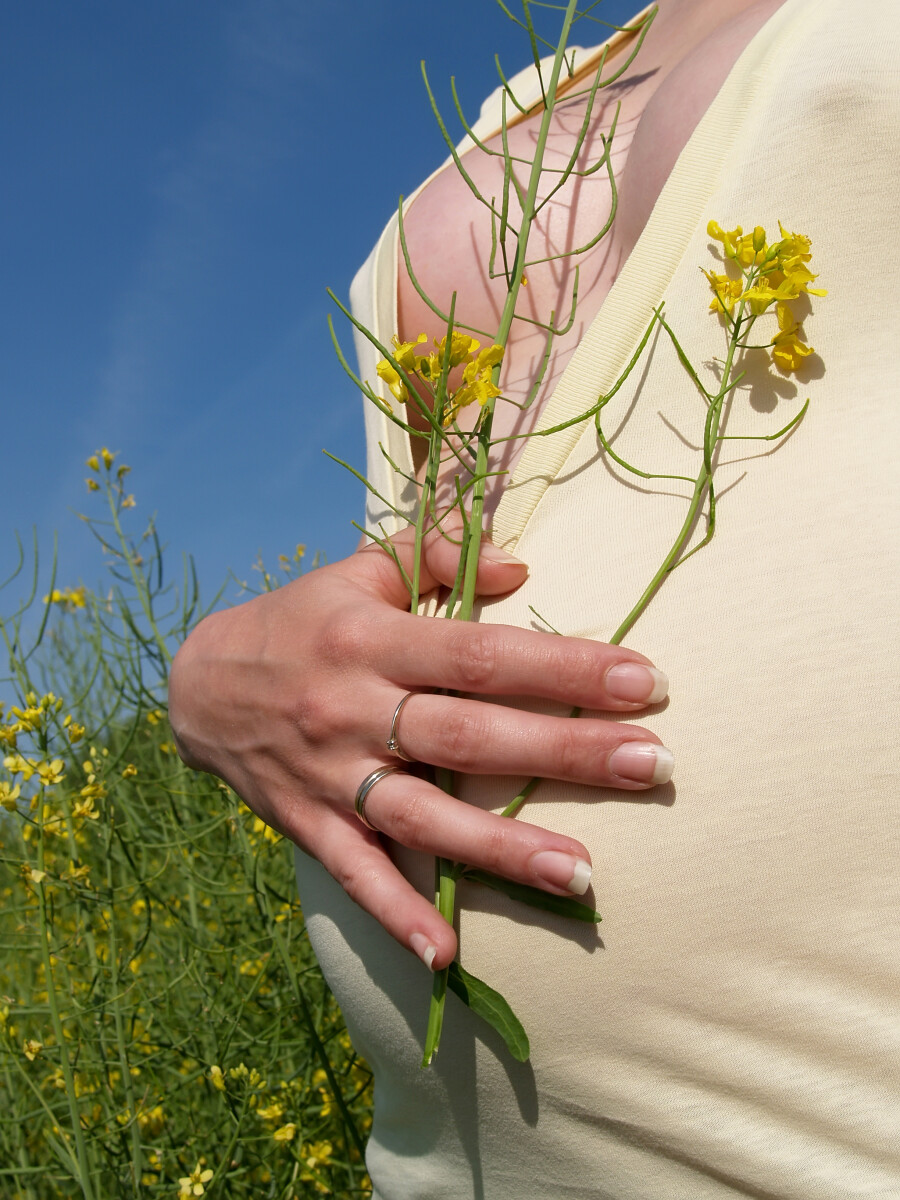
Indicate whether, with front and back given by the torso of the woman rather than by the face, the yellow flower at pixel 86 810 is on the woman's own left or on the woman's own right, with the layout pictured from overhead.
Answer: on the woman's own right

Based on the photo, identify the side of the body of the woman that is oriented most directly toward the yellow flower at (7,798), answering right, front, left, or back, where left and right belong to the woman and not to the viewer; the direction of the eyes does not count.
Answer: right

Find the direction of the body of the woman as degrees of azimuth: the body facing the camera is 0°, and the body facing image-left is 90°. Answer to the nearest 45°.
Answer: approximately 45°
